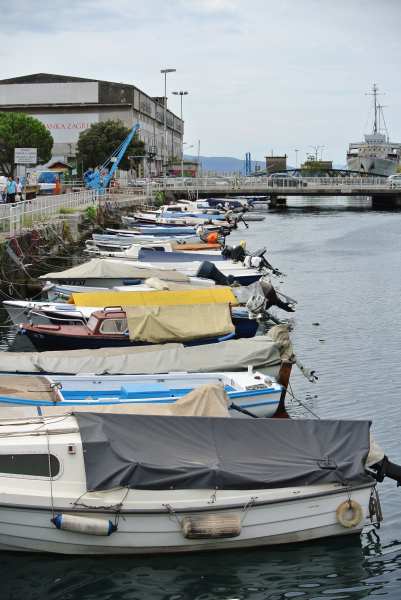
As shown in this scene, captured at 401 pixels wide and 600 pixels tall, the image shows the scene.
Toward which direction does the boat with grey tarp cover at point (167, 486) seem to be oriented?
to the viewer's left

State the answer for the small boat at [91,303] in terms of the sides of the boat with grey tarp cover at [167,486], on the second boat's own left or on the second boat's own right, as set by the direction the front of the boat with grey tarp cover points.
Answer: on the second boat's own right

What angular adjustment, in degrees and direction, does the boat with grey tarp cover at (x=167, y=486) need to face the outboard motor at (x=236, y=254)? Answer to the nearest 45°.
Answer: approximately 90° to its right

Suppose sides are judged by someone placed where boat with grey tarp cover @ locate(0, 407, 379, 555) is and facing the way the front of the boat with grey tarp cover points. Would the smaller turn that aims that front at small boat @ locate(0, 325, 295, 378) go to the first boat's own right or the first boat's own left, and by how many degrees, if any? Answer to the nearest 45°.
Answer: approximately 90° to the first boat's own right

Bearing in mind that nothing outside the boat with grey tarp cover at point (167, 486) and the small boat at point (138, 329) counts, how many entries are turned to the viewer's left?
2

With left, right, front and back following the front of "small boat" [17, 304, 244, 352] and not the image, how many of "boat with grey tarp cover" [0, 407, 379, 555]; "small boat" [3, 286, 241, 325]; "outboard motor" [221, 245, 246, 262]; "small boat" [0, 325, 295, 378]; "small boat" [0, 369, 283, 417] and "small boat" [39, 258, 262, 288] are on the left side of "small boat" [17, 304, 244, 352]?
3

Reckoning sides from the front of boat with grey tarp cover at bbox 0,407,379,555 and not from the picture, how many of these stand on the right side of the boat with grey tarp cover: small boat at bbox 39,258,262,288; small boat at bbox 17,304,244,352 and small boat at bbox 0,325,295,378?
3

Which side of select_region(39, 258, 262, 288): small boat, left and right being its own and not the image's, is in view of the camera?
left

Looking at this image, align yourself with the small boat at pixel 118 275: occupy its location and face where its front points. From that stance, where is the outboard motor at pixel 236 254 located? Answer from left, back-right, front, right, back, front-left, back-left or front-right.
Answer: back-right

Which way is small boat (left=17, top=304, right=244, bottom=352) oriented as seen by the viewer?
to the viewer's left

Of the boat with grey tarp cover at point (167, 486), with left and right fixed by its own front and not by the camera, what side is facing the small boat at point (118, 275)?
right

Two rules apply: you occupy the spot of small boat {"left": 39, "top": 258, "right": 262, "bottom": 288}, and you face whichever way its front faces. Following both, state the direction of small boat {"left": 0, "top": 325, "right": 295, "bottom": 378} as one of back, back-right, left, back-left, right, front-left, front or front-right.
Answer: left

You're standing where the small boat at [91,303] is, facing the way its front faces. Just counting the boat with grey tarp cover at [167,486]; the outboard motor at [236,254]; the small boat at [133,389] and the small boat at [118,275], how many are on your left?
2

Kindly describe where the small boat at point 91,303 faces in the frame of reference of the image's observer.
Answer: facing to the left of the viewer
